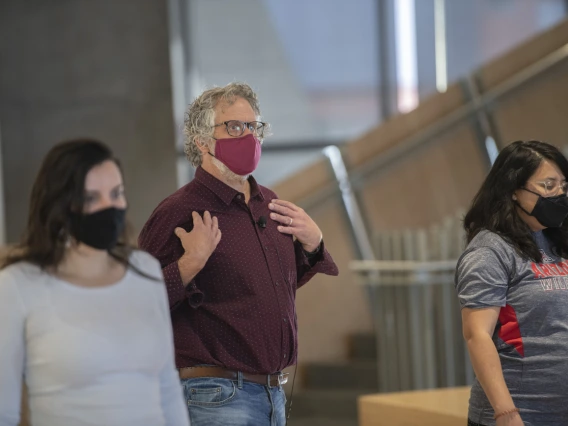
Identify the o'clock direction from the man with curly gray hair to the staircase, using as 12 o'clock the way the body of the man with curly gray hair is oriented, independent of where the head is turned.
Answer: The staircase is roughly at 8 o'clock from the man with curly gray hair.

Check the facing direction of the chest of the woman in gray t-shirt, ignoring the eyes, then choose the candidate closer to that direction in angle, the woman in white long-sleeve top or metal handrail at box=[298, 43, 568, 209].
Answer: the woman in white long-sleeve top

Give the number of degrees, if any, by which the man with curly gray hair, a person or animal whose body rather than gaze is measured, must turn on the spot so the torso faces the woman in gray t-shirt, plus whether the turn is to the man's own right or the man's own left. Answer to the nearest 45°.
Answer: approximately 45° to the man's own left

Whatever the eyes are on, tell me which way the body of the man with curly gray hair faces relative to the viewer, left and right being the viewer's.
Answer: facing the viewer and to the right of the viewer

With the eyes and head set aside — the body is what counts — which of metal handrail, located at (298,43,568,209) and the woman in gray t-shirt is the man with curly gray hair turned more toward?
the woman in gray t-shirt

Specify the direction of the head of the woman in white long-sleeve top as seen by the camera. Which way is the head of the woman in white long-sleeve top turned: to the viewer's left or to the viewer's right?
to the viewer's right

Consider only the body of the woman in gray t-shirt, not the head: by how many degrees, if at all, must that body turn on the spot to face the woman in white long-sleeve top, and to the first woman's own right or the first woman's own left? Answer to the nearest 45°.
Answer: approximately 90° to the first woman's own right

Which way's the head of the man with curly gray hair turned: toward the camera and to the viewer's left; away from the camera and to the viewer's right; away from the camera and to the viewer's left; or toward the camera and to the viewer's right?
toward the camera and to the viewer's right

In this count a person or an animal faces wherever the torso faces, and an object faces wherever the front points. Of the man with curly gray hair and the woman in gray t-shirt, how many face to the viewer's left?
0

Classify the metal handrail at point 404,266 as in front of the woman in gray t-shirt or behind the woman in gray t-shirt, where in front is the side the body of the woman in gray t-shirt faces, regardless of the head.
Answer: behind
